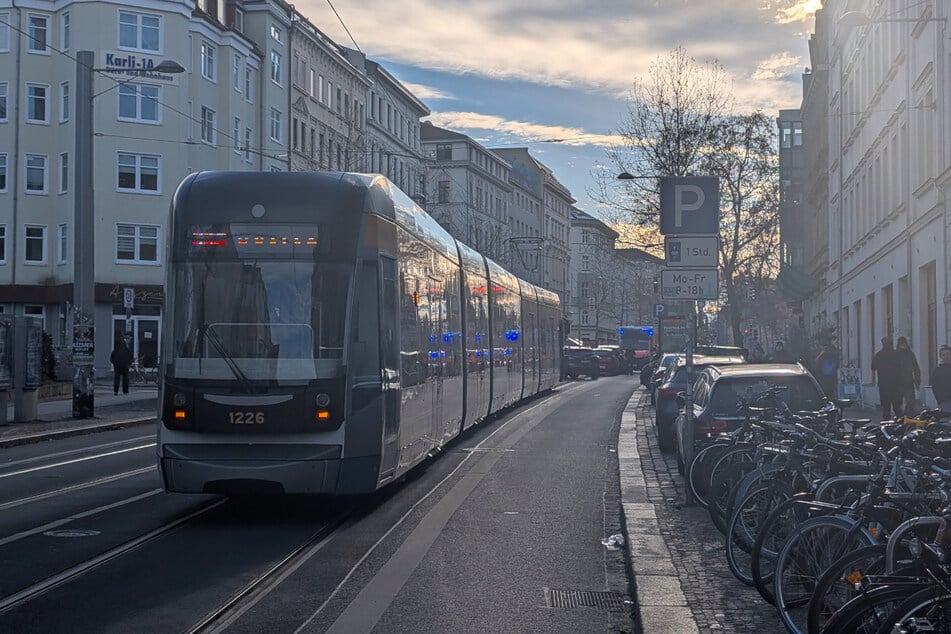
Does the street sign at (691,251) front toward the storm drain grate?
yes

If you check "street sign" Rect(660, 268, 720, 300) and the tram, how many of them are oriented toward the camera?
2

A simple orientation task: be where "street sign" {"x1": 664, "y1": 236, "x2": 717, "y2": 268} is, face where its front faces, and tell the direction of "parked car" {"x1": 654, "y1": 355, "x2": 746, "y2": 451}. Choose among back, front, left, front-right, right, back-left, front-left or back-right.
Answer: back

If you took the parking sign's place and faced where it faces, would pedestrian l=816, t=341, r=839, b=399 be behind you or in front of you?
behind

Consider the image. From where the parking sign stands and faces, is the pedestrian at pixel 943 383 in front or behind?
behind

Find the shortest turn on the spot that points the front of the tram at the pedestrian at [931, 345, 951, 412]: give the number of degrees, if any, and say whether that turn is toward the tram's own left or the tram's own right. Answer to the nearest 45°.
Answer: approximately 135° to the tram's own left
